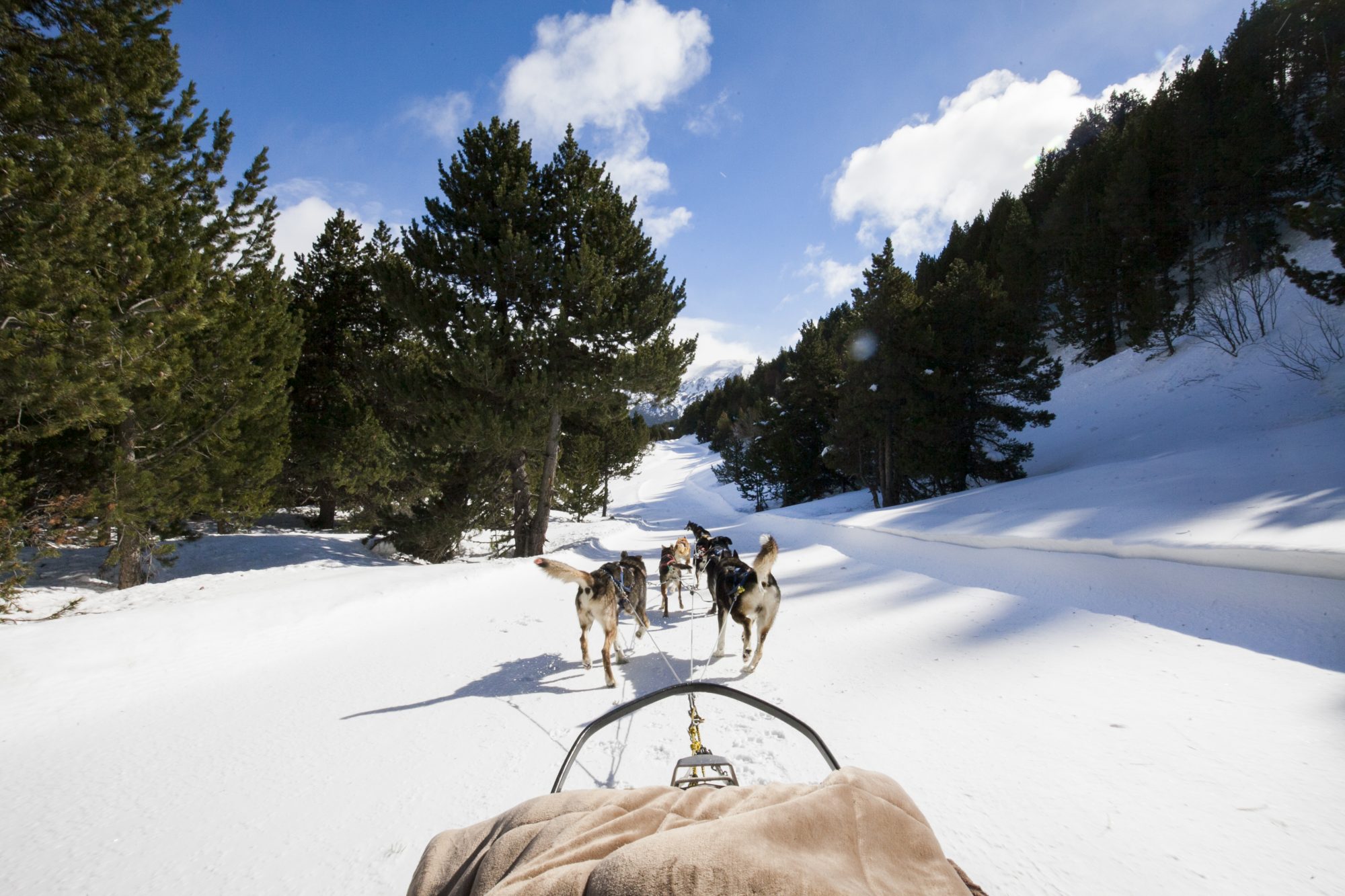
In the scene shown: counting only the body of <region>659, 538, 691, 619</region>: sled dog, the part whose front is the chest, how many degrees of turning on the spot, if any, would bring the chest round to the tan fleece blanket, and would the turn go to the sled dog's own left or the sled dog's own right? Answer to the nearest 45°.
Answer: approximately 180°

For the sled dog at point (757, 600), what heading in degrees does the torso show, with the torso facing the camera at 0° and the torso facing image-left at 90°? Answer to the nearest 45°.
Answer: approximately 135°

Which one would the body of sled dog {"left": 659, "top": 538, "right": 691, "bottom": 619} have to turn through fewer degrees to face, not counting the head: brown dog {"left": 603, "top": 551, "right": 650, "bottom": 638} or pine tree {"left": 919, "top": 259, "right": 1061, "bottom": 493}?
the pine tree

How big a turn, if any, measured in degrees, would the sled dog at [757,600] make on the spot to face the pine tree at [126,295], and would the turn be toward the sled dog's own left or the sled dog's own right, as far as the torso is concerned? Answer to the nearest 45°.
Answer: approximately 45° to the sled dog's own left

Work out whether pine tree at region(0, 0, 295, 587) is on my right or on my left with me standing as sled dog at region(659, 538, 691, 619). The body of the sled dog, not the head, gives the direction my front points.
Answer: on my left

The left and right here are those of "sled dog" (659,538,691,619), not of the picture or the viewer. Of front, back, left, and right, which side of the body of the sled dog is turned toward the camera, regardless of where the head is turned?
back

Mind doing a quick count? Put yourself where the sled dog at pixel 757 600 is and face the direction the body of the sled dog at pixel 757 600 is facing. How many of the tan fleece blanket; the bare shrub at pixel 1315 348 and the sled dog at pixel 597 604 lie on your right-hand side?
1

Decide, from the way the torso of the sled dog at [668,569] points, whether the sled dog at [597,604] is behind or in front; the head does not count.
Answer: behind

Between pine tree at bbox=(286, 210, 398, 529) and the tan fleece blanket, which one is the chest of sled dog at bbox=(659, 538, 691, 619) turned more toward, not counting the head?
the pine tree
